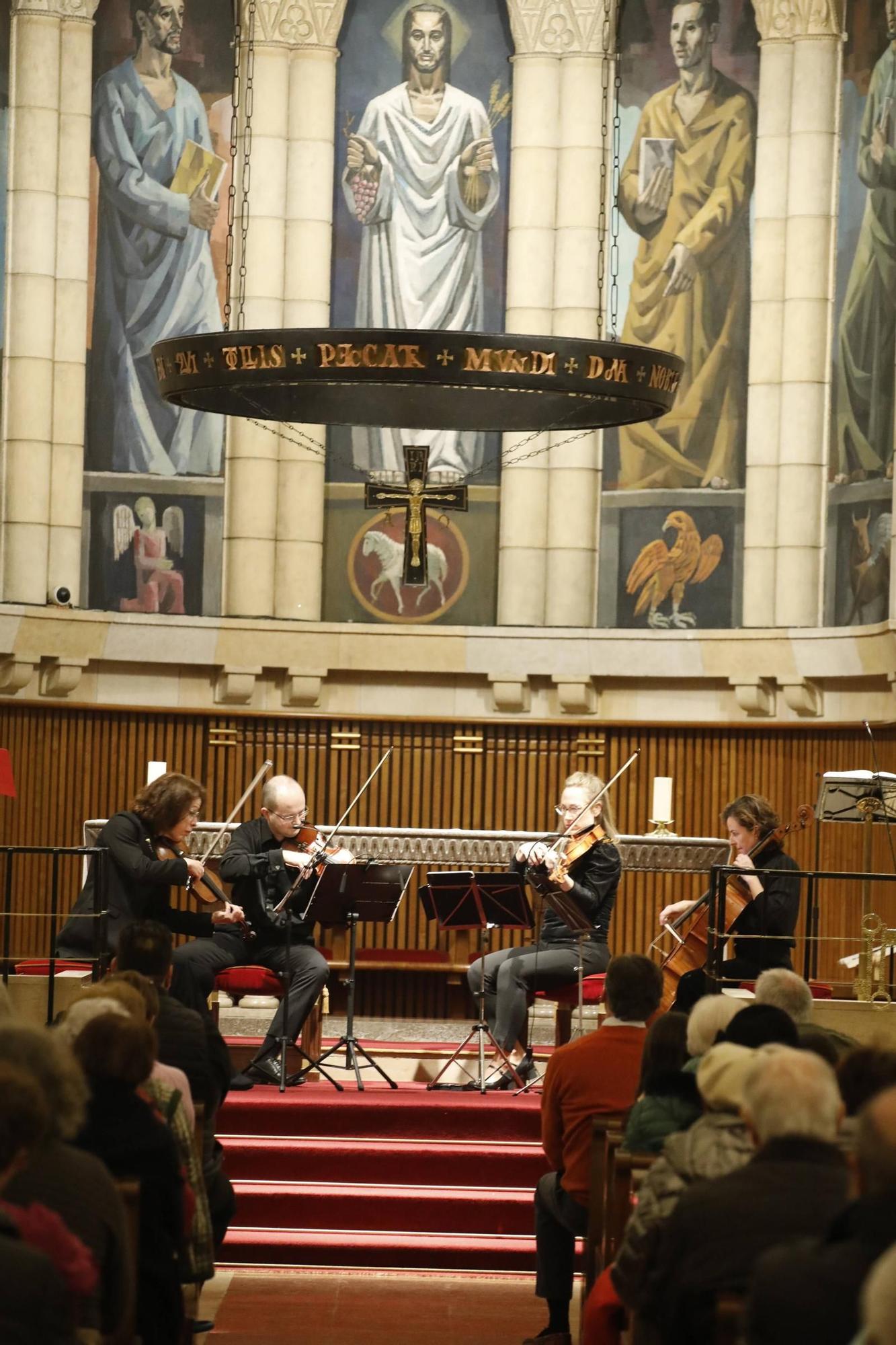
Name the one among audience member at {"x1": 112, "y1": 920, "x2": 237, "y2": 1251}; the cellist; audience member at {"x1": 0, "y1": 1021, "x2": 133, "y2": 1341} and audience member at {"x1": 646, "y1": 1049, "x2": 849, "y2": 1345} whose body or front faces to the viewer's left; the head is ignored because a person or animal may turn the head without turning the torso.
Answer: the cellist

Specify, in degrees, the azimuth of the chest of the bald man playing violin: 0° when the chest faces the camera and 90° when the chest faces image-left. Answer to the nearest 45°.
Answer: approximately 315°

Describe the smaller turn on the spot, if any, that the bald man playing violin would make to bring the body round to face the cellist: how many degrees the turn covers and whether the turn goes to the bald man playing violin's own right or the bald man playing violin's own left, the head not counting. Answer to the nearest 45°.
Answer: approximately 45° to the bald man playing violin's own left

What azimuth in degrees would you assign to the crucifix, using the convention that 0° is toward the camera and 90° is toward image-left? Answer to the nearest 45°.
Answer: approximately 0°

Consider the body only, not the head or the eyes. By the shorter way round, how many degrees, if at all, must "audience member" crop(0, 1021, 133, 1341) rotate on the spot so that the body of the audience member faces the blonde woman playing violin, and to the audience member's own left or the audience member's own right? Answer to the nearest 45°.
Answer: approximately 45° to the audience member's own right

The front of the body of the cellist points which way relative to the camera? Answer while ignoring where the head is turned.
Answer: to the viewer's left

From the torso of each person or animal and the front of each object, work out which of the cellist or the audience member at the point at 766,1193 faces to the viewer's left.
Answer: the cellist

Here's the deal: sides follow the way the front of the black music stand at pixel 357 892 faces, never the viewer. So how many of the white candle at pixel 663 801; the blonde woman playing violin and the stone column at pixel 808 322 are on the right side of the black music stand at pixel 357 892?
3

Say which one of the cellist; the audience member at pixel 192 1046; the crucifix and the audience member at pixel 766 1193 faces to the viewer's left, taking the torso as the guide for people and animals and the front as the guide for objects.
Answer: the cellist

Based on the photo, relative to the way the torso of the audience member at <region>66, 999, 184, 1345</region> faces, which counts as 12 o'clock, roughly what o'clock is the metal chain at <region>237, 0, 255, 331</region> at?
The metal chain is roughly at 12 o'clock from the audience member.

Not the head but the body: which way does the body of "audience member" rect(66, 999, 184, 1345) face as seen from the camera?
away from the camera

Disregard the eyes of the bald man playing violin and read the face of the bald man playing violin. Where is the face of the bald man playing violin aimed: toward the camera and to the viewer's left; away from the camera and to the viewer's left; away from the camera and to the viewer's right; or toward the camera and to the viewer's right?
toward the camera and to the viewer's right

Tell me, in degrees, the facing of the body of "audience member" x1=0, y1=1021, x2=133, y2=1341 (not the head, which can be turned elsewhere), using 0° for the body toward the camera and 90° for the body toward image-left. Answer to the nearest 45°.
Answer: approximately 180°

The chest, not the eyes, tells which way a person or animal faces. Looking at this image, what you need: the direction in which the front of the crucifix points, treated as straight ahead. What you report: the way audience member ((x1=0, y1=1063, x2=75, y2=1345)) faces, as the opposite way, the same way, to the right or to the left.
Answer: the opposite way

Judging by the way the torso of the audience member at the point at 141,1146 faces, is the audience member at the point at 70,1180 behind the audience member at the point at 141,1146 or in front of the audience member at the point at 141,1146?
behind

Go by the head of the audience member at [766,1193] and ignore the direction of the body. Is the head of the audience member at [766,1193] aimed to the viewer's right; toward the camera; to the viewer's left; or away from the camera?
away from the camera
